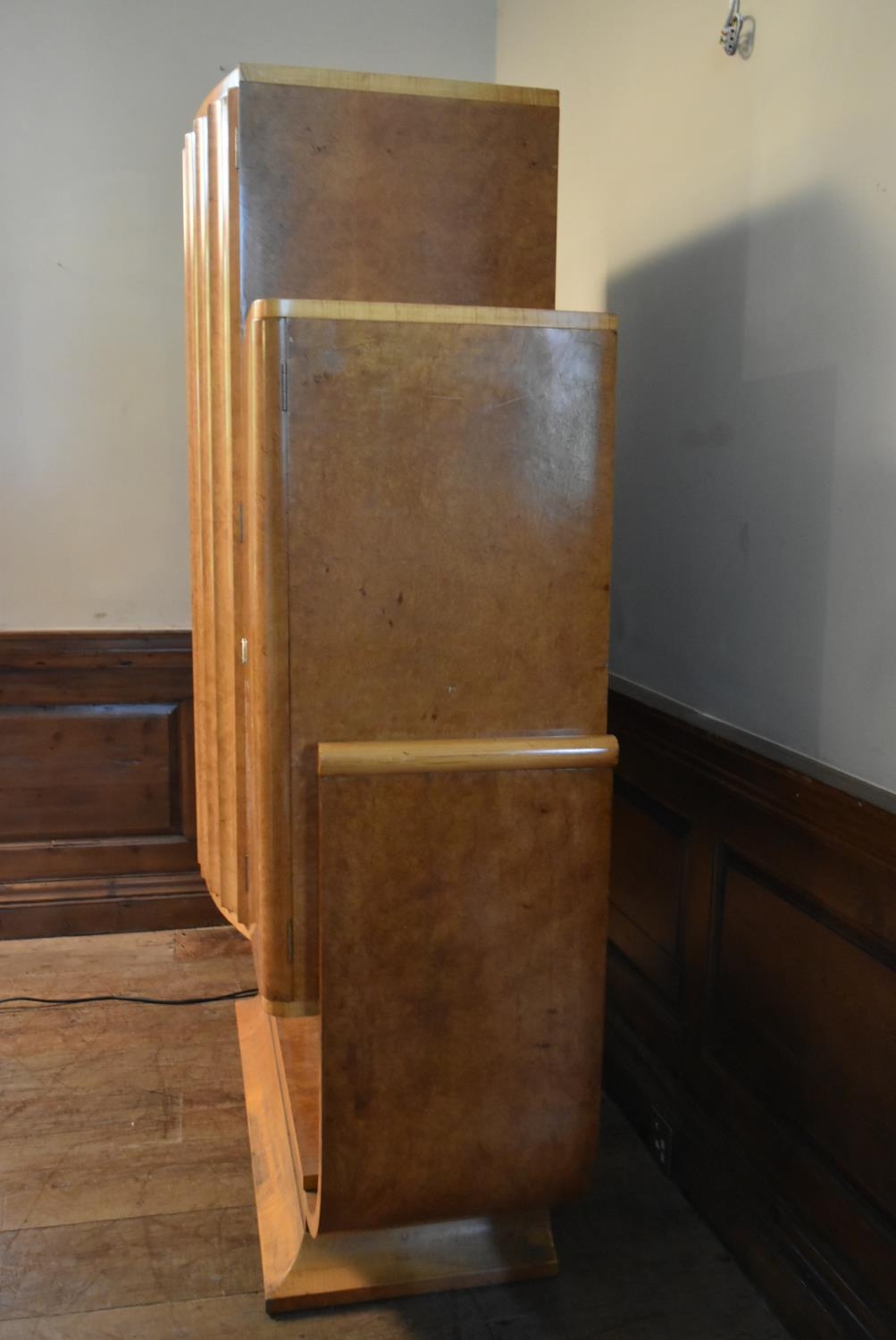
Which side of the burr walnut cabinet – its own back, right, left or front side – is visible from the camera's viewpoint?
left

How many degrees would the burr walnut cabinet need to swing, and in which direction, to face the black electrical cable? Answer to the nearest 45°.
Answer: approximately 45° to its right
